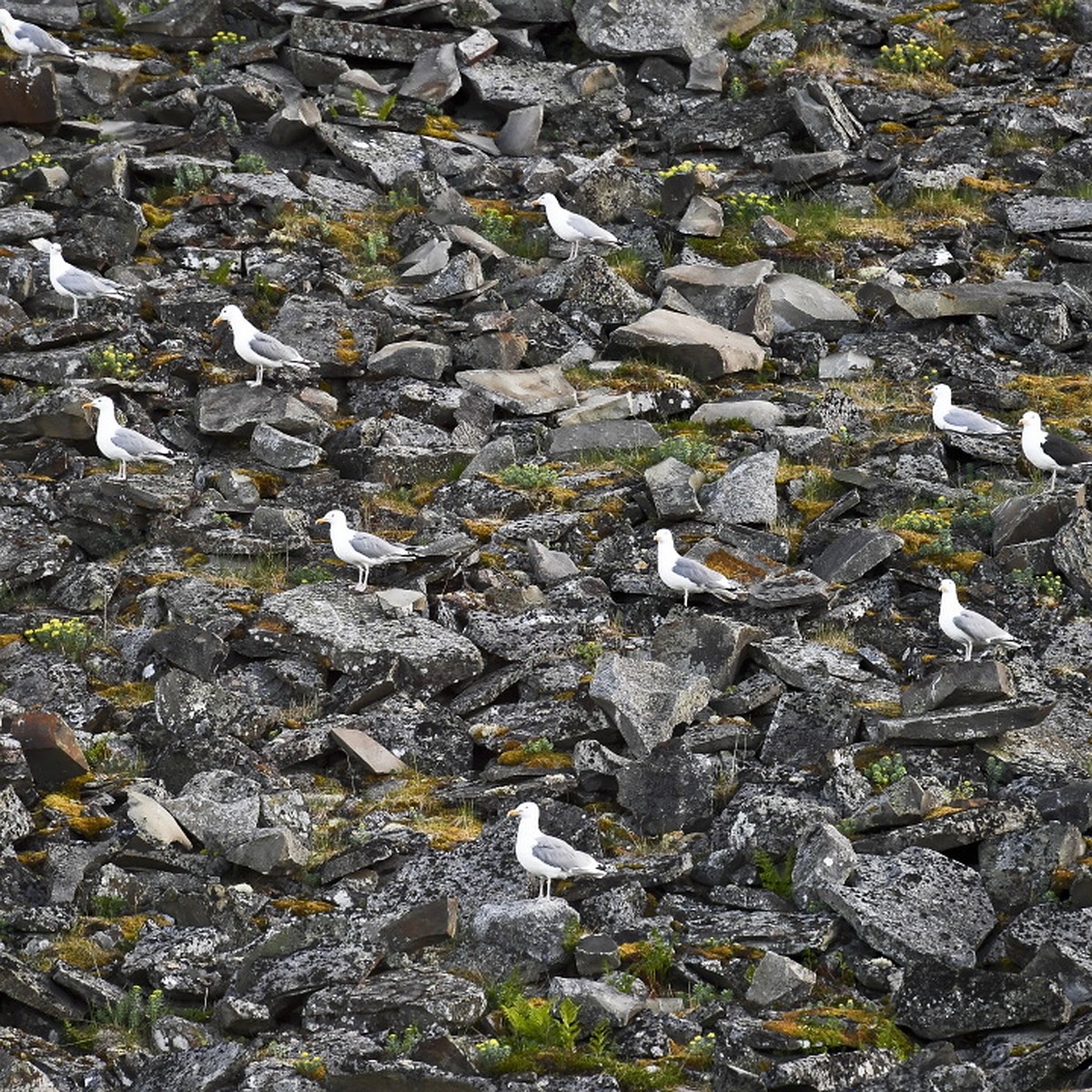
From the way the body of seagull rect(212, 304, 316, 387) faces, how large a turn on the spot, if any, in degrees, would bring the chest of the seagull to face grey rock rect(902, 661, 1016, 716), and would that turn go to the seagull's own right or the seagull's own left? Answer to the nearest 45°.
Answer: approximately 135° to the seagull's own left

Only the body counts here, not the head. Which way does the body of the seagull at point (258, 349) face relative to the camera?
to the viewer's left

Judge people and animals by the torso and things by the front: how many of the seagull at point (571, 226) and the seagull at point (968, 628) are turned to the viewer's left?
2

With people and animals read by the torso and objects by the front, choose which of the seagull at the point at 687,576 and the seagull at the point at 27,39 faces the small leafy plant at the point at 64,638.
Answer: the seagull at the point at 687,576

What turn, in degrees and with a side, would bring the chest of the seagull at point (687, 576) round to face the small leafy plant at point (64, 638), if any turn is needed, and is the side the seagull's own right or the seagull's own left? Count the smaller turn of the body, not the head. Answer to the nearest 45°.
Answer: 0° — it already faces it

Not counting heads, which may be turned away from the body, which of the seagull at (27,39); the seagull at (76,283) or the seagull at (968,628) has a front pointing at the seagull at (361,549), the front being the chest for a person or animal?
the seagull at (968,628)

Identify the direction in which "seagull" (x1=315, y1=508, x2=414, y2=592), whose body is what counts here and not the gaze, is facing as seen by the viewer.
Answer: to the viewer's left

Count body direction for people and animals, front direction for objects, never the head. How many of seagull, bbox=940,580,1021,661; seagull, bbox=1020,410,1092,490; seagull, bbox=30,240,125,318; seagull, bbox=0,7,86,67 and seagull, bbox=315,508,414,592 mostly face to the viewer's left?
5

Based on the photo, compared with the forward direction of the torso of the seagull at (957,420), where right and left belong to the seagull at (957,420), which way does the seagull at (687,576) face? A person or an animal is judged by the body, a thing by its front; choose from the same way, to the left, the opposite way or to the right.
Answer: the same way

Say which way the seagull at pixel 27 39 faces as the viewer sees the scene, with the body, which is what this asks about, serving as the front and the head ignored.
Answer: to the viewer's left

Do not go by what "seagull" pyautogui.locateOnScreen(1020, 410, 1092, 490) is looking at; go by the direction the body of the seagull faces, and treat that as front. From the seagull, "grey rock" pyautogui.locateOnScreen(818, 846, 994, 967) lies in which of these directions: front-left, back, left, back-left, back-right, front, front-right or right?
left

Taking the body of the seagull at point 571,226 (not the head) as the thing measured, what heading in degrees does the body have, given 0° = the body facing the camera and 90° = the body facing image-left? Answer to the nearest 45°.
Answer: approximately 90°

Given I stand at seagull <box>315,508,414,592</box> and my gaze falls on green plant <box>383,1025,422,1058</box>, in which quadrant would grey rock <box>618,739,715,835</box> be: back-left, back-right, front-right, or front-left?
front-left

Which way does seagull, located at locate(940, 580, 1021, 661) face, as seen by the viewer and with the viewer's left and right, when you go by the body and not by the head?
facing to the left of the viewer

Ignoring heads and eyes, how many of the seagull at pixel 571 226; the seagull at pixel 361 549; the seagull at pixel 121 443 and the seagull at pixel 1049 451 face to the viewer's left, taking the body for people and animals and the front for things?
4

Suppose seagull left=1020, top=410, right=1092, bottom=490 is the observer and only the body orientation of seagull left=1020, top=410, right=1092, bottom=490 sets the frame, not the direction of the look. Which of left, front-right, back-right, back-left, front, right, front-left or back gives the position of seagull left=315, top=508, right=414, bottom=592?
front-left

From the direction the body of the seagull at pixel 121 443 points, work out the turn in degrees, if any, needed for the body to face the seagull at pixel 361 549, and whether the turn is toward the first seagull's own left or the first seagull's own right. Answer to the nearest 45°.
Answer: approximately 135° to the first seagull's own left

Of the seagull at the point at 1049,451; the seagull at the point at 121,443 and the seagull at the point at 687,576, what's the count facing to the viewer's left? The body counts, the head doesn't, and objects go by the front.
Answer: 3
